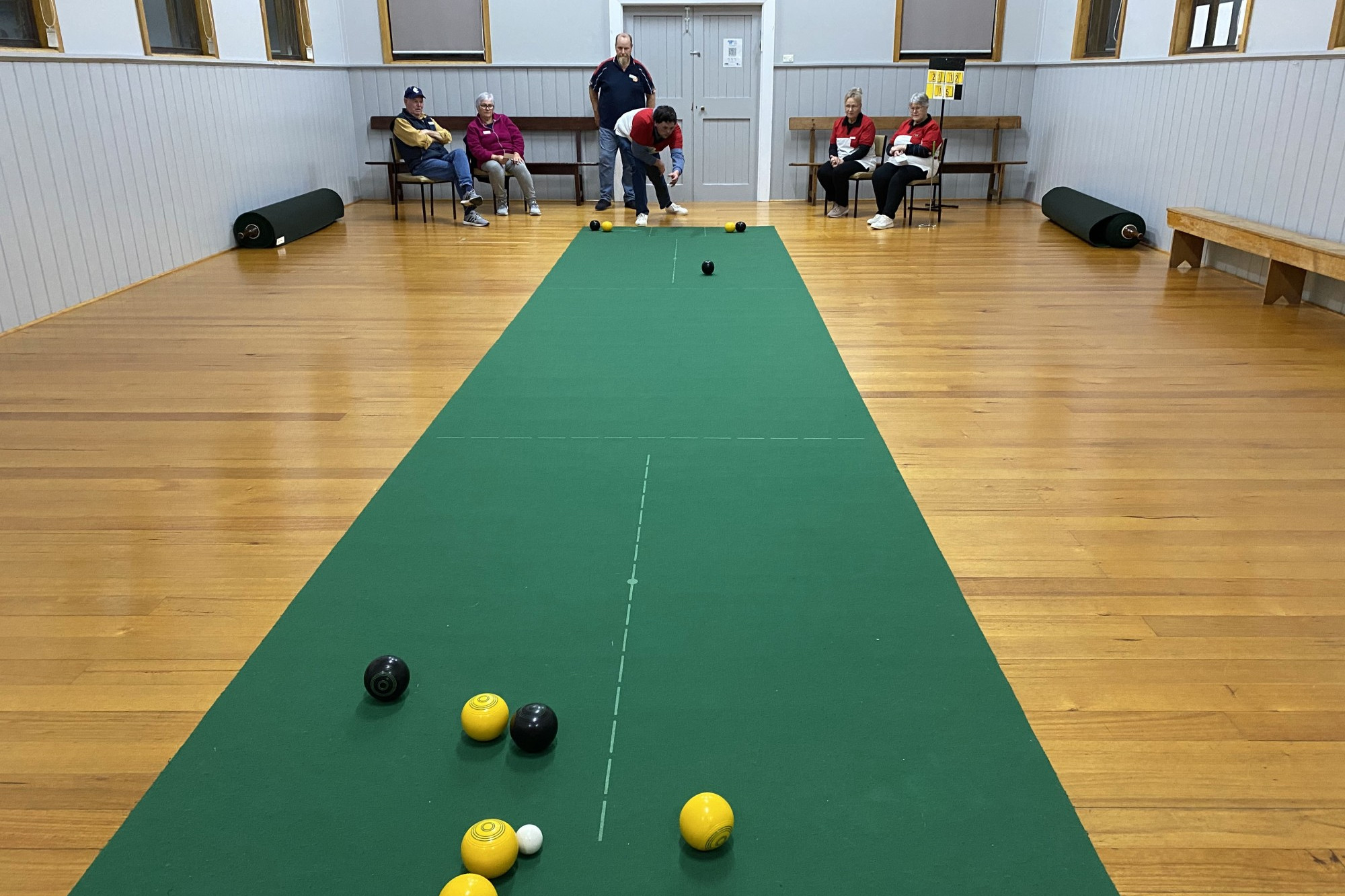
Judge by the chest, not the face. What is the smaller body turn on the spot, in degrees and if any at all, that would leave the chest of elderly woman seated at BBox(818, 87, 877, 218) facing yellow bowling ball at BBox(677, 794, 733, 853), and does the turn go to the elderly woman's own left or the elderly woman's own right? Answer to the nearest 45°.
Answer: approximately 45° to the elderly woman's own left

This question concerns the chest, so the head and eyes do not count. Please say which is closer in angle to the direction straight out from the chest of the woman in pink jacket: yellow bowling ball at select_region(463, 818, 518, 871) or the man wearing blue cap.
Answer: the yellow bowling ball

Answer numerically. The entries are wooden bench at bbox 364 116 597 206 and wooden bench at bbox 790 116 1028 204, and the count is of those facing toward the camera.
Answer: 2

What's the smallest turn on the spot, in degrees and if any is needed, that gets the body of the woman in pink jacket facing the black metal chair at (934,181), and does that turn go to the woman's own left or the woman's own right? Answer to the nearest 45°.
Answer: approximately 45° to the woman's own left

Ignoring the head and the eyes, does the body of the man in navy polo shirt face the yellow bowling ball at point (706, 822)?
yes

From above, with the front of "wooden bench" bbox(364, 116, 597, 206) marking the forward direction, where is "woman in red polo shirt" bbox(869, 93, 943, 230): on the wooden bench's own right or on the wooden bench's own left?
on the wooden bench's own left

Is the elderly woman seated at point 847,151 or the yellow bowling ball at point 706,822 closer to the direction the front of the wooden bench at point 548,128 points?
the yellow bowling ball

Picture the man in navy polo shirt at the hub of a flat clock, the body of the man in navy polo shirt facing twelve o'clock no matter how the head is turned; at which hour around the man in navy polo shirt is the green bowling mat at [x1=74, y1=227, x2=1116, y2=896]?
The green bowling mat is roughly at 12 o'clock from the man in navy polo shirt.
